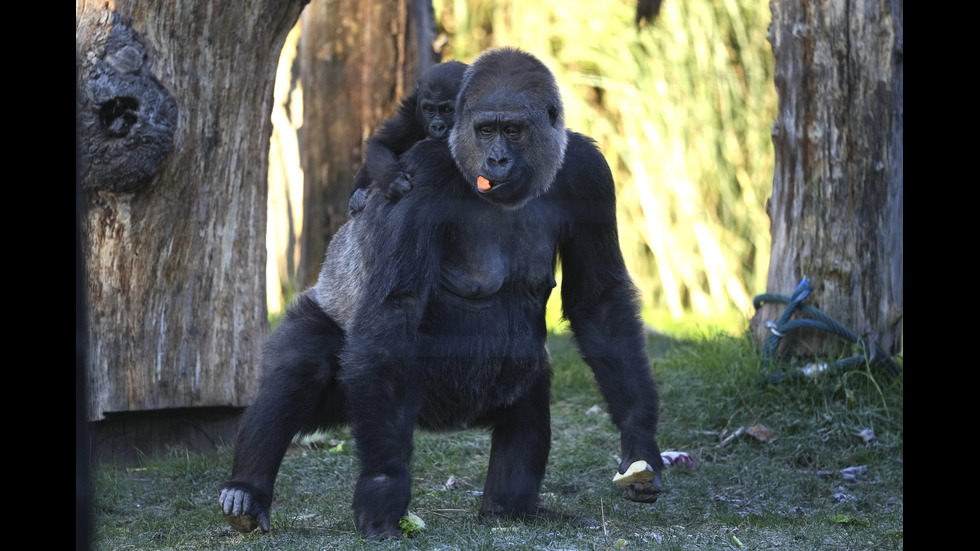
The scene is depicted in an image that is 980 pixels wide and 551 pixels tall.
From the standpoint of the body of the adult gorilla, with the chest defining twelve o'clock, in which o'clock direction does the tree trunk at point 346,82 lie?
The tree trunk is roughly at 7 o'clock from the adult gorilla.

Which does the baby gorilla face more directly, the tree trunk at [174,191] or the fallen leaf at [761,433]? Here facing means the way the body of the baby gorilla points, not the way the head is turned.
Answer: the fallen leaf

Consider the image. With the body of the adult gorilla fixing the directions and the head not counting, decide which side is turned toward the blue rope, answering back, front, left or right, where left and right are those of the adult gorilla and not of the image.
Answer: left

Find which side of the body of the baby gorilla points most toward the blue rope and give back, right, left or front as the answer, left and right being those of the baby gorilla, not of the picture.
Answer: left

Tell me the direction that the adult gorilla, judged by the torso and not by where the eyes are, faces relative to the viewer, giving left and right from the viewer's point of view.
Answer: facing the viewer and to the right of the viewer

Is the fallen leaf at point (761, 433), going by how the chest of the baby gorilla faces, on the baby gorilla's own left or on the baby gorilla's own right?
on the baby gorilla's own left

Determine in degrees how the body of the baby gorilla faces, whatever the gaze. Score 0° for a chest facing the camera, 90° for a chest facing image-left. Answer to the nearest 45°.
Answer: approximately 315°

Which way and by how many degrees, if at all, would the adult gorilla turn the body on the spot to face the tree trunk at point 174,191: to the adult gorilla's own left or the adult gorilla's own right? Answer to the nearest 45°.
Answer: approximately 180°

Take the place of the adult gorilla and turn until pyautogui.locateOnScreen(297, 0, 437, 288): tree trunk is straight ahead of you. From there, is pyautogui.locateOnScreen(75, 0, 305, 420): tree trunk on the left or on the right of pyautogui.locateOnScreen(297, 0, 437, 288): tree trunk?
left

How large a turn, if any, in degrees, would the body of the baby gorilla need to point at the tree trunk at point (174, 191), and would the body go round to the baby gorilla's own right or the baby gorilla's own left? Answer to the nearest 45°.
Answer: approximately 135° to the baby gorilla's own right
